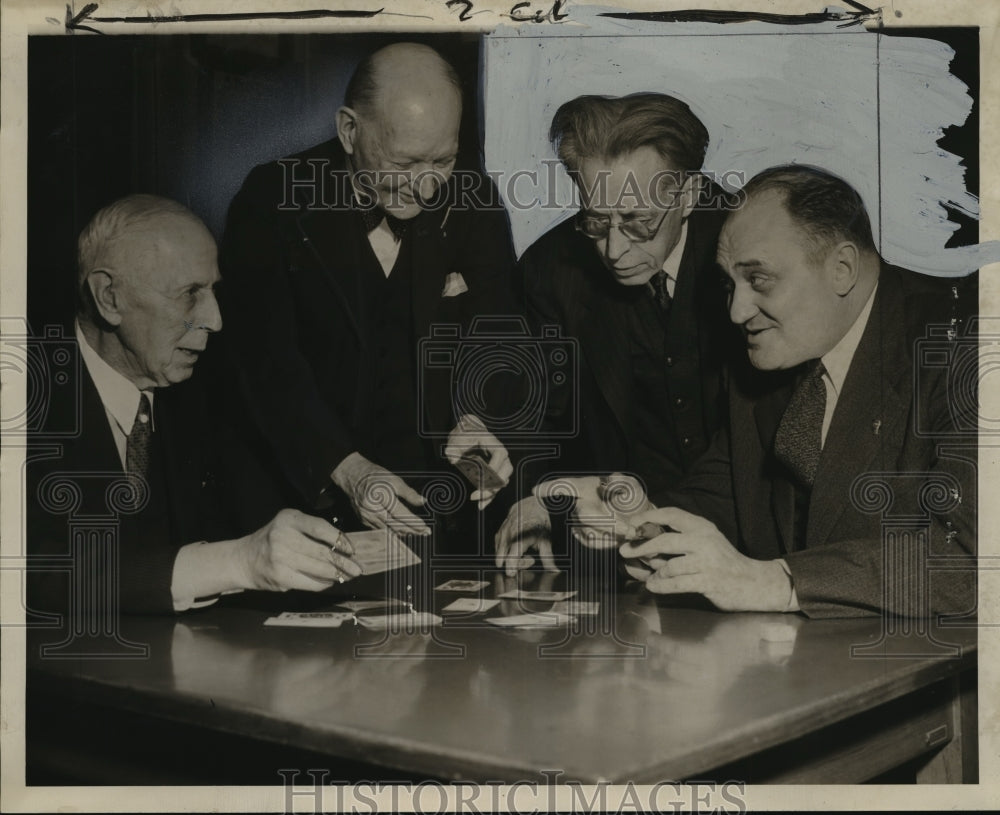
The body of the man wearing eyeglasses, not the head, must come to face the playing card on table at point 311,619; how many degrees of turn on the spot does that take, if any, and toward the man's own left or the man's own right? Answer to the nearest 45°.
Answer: approximately 45° to the man's own right

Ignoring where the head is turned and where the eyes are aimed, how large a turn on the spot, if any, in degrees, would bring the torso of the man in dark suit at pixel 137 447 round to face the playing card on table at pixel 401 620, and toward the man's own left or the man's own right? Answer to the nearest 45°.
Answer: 0° — they already face it

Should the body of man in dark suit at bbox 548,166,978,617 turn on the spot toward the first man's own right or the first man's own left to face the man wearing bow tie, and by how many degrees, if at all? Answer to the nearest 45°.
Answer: approximately 45° to the first man's own right

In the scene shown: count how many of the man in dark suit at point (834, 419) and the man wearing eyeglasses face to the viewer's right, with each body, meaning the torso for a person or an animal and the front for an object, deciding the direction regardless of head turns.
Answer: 0

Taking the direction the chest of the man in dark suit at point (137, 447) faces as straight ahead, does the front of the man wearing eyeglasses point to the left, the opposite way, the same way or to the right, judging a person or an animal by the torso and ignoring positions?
to the right

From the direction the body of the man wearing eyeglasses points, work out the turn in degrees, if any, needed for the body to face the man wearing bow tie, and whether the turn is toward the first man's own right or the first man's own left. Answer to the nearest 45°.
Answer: approximately 45° to the first man's own right

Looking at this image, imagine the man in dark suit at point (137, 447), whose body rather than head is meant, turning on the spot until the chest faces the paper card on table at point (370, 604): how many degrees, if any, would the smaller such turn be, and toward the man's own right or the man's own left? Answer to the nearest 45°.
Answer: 0° — they already face it

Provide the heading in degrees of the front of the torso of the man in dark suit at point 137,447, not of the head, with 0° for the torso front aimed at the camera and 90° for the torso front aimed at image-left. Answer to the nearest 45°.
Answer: approximately 315°

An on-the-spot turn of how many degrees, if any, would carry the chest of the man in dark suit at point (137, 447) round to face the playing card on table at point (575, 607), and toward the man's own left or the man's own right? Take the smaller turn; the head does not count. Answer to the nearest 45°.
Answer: approximately 45° to the man's own left

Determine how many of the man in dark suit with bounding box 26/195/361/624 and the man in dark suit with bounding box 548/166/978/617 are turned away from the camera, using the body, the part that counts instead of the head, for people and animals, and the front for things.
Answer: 0

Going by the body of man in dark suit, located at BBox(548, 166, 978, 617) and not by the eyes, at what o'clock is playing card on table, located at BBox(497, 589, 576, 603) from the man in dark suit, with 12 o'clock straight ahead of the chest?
The playing card on table is roughly at 1 o'clock from the man in dark suit.

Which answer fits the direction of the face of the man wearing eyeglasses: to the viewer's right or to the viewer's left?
to the viewer's left

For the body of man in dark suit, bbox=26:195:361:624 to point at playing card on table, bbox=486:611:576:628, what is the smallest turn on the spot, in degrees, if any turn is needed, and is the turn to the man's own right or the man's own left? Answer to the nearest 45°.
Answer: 0° — they already face it
